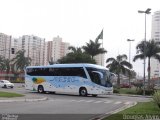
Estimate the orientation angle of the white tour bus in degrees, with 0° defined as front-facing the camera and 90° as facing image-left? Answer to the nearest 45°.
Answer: approximately 315°
